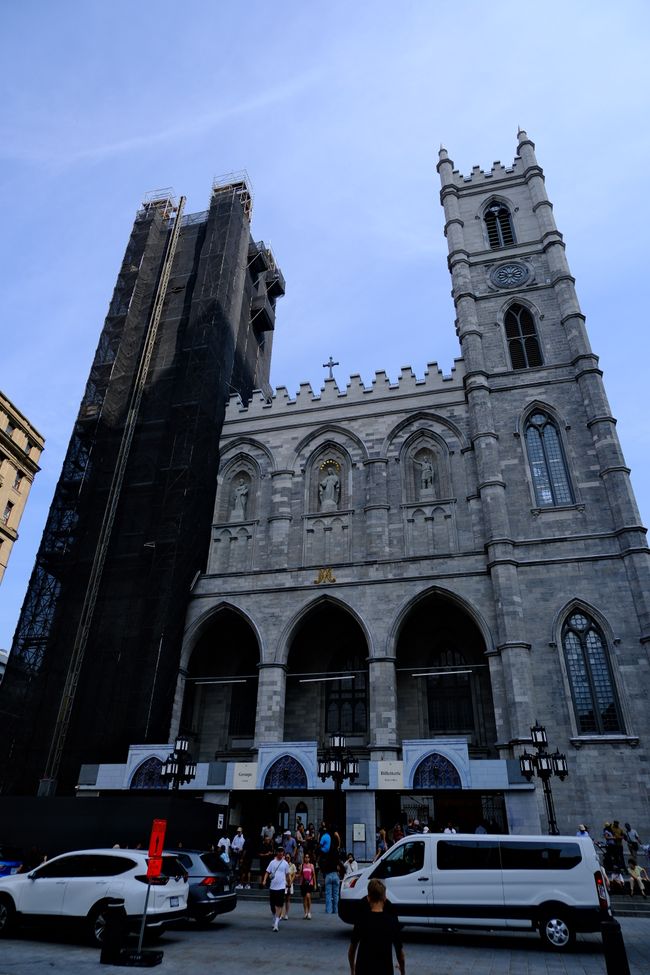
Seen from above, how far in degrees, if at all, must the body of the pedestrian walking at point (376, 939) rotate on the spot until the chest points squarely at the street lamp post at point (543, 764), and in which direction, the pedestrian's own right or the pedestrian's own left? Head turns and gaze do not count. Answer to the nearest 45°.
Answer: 0° — they already face it

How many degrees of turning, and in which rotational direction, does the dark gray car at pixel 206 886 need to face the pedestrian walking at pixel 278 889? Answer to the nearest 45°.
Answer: approximately 135° to its right

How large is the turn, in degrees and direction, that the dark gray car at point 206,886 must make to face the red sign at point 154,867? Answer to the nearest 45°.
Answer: approximately 135° to its left

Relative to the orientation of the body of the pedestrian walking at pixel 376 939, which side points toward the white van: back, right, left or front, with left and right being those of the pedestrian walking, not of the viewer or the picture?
front

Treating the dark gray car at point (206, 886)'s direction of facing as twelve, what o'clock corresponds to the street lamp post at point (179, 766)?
The street lamp post is roughly at 1 o'clock from the dark gray car.

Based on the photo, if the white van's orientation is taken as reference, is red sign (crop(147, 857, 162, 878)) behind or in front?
in front

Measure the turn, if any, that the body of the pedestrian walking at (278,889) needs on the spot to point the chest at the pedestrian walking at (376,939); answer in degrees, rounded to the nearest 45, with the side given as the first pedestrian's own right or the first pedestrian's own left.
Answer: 0° — they already face them

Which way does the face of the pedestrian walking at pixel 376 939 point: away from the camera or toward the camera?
away from the camera

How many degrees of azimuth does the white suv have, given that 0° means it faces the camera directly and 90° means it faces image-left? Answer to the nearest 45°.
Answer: approximately 135°

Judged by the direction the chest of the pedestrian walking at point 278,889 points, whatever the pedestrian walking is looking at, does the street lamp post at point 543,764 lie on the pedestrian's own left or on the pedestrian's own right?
on the pedestrian's own left

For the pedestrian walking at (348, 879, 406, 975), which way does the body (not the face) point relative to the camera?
away from the camera

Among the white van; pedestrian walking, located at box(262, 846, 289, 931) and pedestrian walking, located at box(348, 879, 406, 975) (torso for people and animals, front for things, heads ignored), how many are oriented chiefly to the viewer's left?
1

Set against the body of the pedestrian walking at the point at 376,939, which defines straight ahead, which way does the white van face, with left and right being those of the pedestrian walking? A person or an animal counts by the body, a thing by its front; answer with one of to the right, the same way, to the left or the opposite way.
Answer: to the left

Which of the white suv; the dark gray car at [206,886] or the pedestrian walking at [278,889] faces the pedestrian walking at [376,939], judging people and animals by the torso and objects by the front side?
the pedestrian walking at [278,889]

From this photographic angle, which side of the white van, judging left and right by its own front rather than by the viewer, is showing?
left

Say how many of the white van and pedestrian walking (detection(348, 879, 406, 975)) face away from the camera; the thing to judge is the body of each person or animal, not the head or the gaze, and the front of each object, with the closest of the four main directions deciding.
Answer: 1

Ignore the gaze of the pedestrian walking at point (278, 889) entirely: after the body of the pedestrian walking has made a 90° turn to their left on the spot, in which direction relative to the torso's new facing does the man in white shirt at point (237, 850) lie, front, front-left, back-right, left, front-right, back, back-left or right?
left
